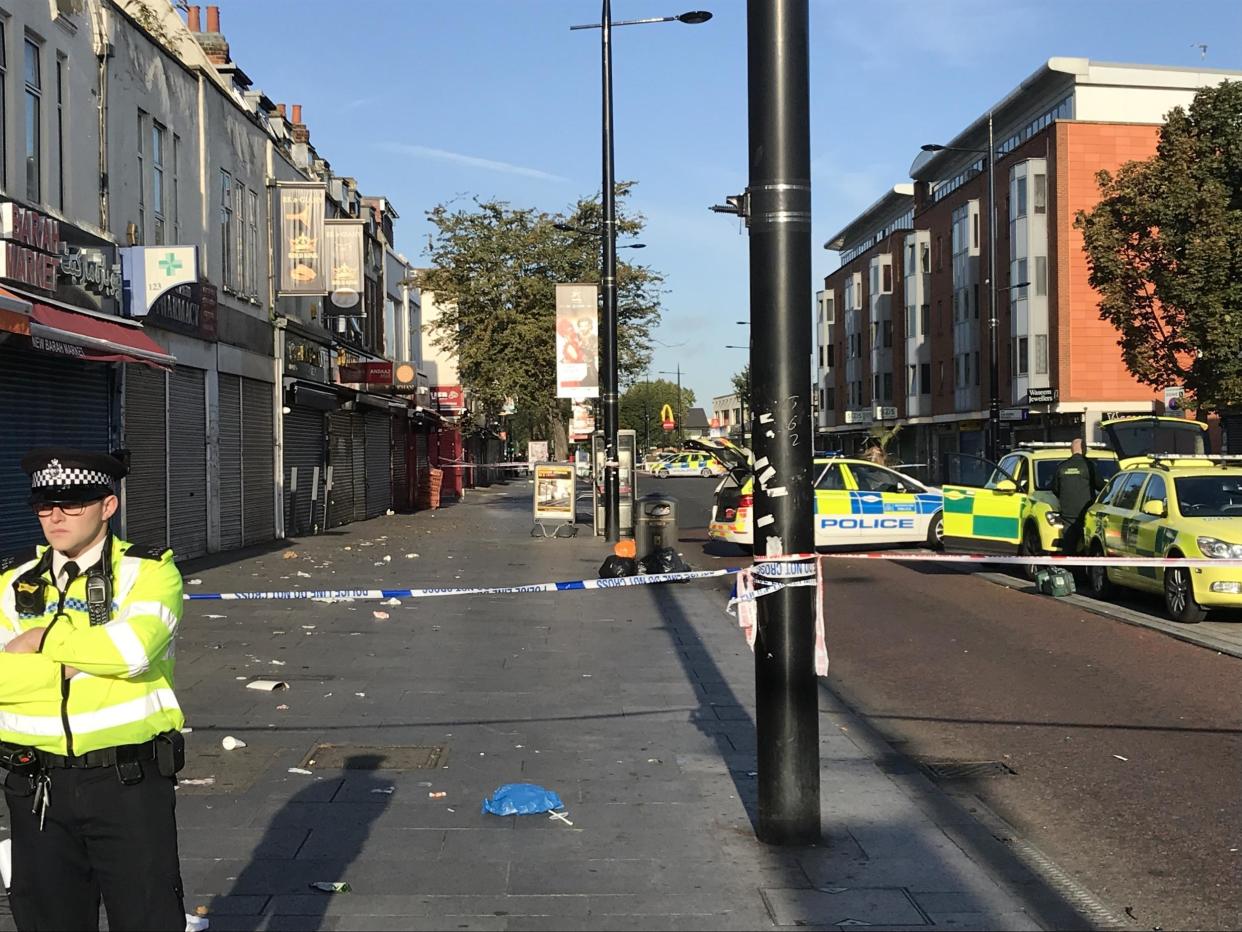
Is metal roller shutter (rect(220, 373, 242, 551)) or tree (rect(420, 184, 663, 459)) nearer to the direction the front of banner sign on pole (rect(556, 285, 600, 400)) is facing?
the metal roller shutter

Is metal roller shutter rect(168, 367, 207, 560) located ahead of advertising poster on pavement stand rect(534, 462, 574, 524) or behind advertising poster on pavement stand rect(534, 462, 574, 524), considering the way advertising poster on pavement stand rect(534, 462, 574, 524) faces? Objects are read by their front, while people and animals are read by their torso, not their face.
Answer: ahead

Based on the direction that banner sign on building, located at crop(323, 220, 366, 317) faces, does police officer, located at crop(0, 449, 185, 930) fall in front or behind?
in front

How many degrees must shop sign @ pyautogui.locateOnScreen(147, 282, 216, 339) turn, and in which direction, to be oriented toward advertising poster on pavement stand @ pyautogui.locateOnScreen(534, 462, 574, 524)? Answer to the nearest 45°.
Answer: approximately 90° to its left

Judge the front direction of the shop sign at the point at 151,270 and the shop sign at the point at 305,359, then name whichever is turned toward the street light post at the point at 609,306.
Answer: the shop sign at the point at 305,359

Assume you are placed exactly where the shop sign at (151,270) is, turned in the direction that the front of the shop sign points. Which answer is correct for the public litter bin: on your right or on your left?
on your left

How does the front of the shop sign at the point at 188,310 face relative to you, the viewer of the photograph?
facing the viewer and to the right of the viewer

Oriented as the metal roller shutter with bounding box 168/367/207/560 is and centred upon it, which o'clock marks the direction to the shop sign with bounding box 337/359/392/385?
The shop sign is roughly at 8 o'clock from the metal roller shutter.

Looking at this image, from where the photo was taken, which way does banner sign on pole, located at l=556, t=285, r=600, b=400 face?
toward the camera

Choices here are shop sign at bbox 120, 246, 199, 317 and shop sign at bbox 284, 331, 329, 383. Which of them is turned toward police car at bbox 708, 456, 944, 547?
shop sign at bbox 284, 331, 329, 383

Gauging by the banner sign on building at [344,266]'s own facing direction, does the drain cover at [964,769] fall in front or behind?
in front

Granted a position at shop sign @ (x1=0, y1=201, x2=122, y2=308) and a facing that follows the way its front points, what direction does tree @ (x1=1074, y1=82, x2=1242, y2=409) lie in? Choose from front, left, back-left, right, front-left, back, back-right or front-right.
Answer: front-left

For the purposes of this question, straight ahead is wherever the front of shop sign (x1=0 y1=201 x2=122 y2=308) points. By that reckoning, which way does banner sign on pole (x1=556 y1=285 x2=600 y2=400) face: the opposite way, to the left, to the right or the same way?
to the right

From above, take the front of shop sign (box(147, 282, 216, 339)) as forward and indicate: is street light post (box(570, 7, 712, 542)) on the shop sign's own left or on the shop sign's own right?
on the shop sign's own left
